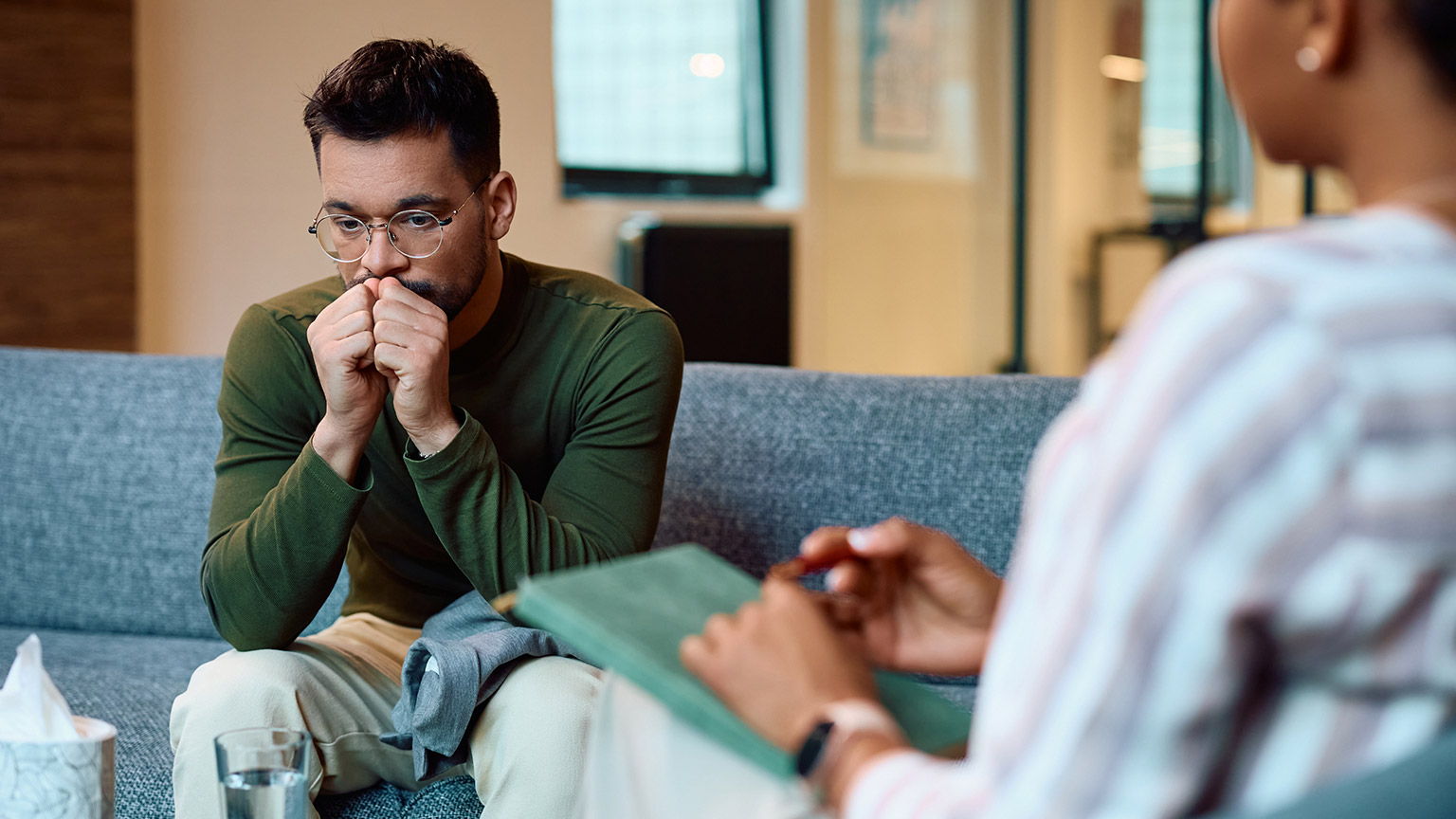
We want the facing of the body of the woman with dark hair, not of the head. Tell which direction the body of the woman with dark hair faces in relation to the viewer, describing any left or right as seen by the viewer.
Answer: facing away from the viewer and to the left of the viewer

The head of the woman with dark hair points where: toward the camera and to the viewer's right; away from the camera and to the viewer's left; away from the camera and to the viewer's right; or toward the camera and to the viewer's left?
away from the camera and to the viewer's left

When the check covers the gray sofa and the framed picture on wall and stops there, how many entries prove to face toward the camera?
2

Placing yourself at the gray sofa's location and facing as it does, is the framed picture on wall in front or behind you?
behind

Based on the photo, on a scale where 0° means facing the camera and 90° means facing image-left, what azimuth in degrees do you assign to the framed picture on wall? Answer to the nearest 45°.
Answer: approximately 0°

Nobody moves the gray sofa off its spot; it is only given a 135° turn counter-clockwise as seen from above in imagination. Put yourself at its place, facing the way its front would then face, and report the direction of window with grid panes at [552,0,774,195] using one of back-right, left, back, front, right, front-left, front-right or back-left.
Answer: front-left

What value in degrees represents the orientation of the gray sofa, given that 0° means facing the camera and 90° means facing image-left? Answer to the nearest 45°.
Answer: approximately 0°

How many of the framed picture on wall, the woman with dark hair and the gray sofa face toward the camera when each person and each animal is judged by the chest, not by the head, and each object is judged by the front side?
2
